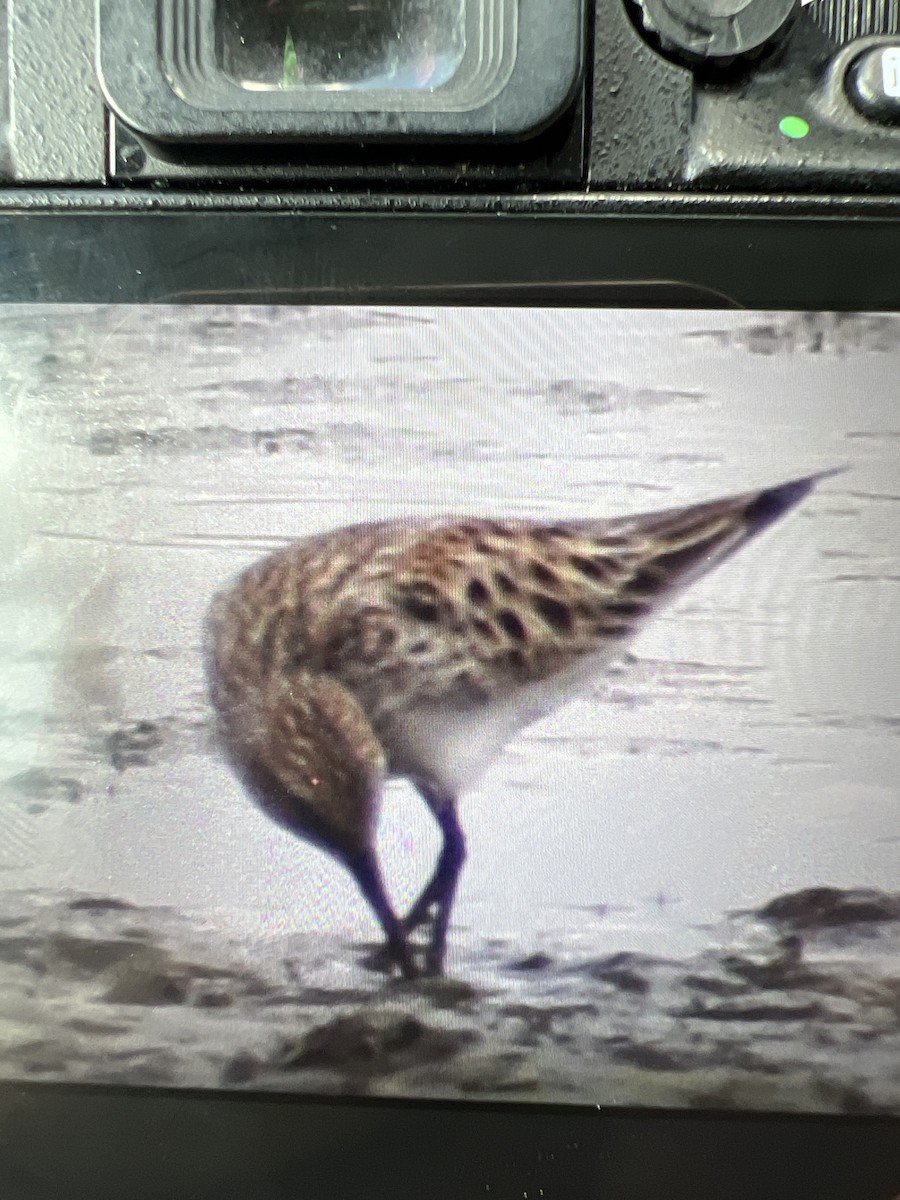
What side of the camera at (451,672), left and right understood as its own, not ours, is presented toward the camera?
back
